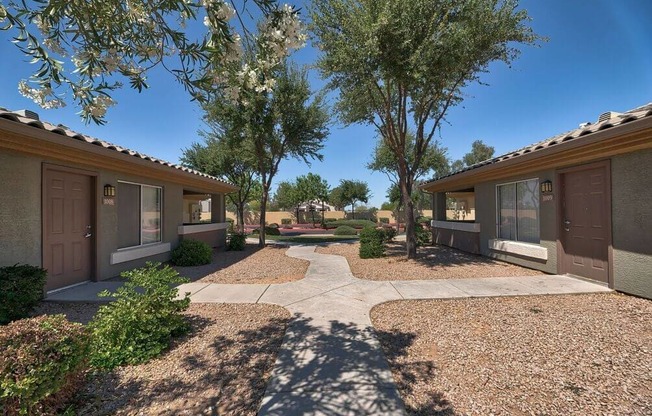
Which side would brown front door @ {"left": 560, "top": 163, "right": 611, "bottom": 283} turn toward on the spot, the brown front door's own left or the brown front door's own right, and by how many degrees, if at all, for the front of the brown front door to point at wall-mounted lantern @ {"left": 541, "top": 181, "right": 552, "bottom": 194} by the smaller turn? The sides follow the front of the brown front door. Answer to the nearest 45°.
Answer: approximately 90° to the brown front door's own right

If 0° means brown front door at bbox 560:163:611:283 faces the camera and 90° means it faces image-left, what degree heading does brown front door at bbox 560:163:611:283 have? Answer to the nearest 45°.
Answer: approximately 45°

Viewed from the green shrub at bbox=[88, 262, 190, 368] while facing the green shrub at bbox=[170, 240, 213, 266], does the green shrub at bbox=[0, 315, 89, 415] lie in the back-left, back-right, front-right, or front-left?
back-left

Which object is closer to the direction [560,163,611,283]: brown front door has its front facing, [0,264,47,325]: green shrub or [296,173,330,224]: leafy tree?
the green shrub

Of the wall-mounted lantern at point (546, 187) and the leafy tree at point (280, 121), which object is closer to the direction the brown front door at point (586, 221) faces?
the leafy tree

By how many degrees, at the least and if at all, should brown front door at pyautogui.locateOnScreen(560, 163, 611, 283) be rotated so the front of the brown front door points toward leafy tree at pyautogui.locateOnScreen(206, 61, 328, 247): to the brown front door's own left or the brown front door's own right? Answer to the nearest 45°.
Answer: approximately 45° to the brown front door's own right

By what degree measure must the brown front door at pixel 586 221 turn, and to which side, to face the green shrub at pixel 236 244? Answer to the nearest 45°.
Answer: approximately 45° to its right
